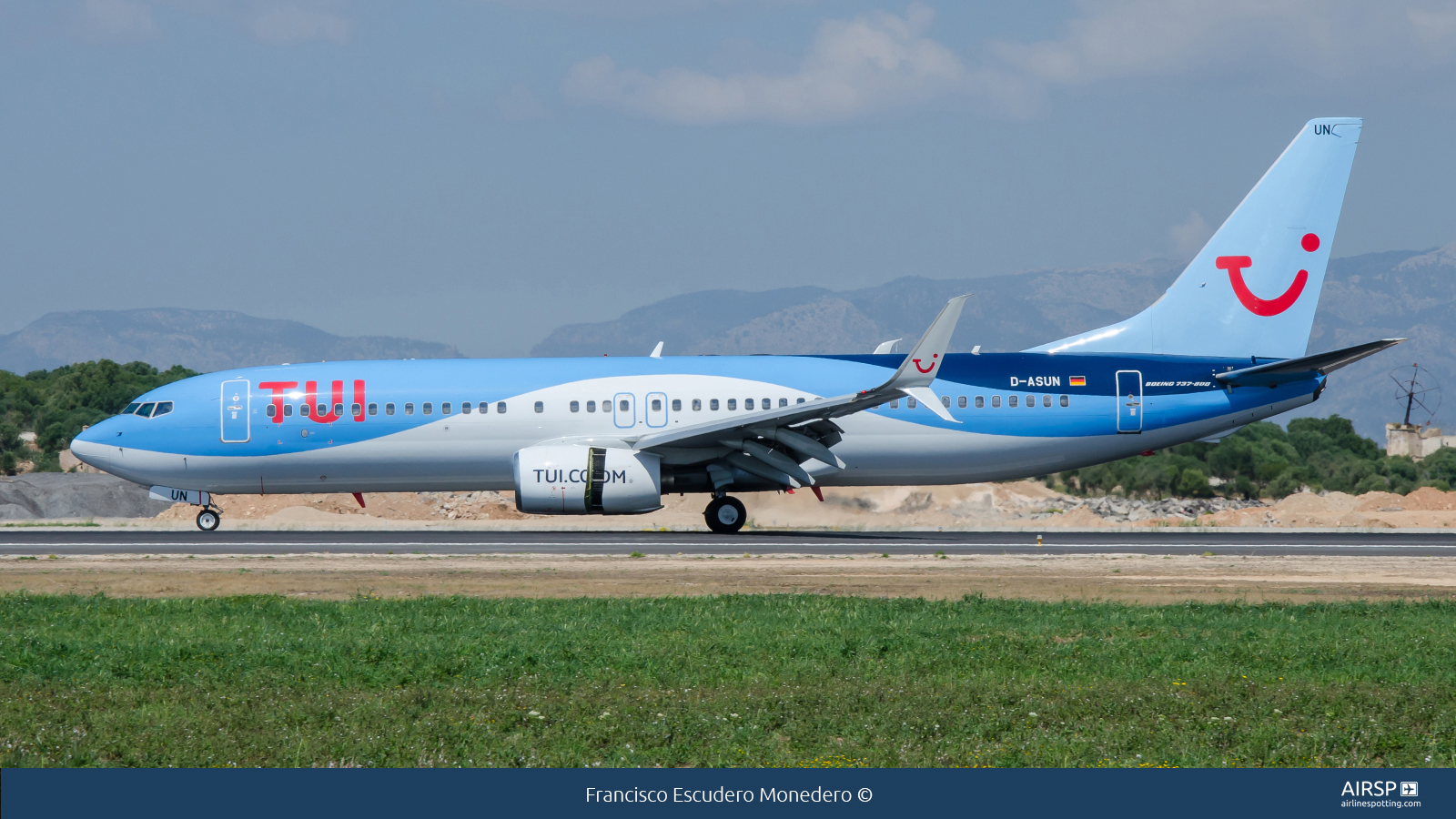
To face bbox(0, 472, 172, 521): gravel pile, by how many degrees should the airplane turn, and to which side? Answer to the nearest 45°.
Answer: approximately 45° to its right

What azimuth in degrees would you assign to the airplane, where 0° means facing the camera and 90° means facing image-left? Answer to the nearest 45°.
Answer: approximately 90°
